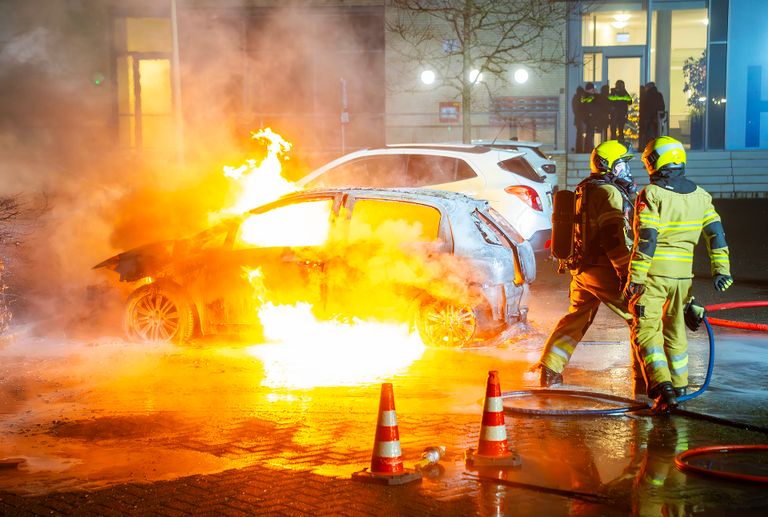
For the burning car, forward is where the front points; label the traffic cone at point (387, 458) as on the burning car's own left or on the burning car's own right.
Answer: on the burning car's own left

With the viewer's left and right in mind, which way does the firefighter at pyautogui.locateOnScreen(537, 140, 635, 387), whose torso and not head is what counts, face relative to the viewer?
facing to the right of the viewer

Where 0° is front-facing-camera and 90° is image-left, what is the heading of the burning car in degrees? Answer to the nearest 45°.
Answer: approximately 90°

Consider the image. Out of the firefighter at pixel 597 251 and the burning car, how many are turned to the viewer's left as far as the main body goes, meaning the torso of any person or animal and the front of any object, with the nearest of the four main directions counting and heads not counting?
1

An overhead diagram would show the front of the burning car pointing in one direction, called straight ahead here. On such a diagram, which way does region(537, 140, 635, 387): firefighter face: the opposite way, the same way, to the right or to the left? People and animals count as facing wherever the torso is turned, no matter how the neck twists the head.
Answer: the opposite way

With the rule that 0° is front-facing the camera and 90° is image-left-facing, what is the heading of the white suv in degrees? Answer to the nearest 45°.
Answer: approximately 135°

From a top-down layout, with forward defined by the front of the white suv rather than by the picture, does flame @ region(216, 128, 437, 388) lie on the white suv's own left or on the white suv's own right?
on the white suv's own left

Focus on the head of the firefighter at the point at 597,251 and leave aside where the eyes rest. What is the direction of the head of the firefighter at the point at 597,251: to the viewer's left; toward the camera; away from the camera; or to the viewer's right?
to the viewer's right
